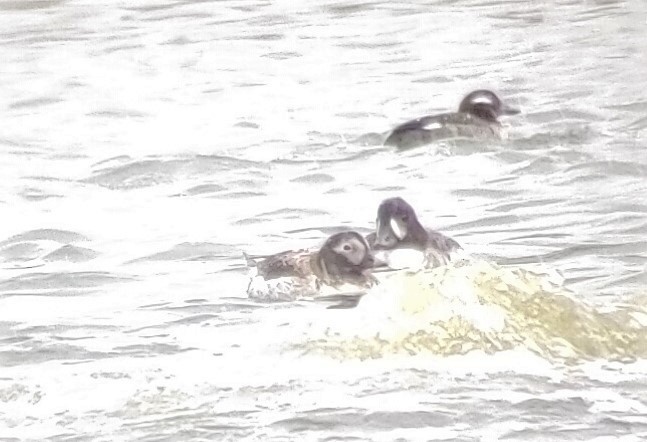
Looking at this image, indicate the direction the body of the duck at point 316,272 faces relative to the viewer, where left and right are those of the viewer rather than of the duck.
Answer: facing to the right of the viewer

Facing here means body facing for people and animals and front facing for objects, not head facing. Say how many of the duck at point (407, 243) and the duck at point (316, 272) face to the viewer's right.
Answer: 1

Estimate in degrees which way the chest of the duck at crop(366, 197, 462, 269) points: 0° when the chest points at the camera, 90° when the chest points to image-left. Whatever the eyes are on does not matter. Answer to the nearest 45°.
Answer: approximately 45°
